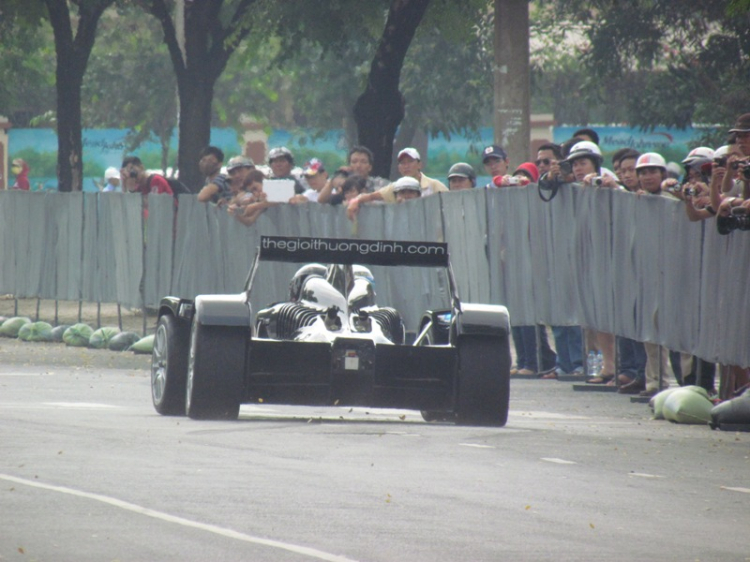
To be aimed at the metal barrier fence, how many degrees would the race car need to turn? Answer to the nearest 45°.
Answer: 0° — it already faces it

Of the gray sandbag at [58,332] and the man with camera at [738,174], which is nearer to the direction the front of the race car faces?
the gray sandbag

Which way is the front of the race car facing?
away from the camera
